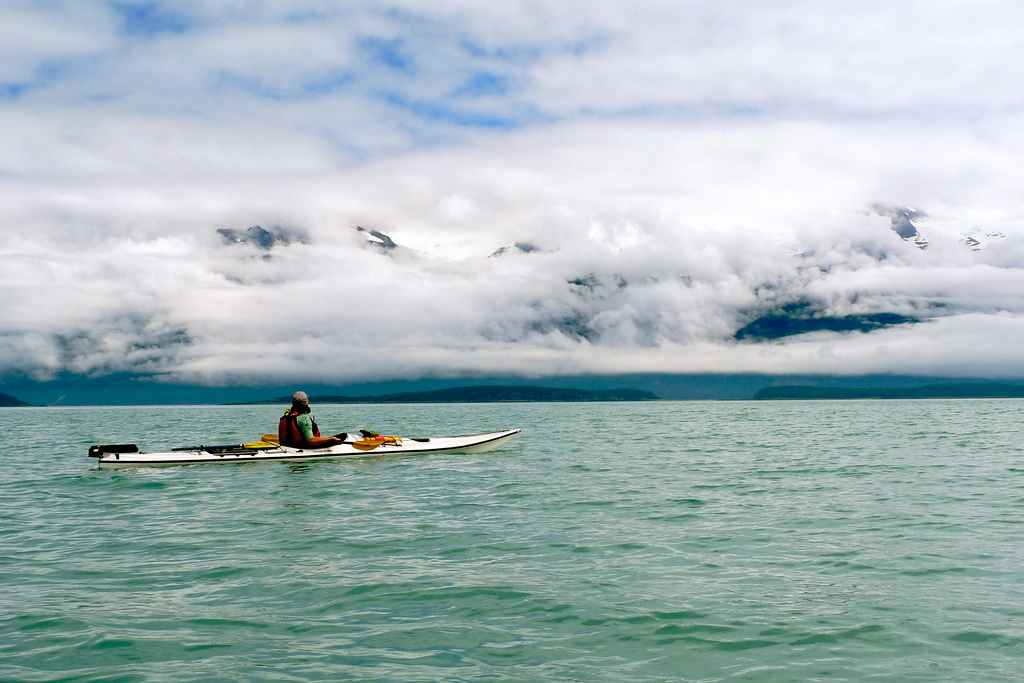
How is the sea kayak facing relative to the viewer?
to the viewer's right
